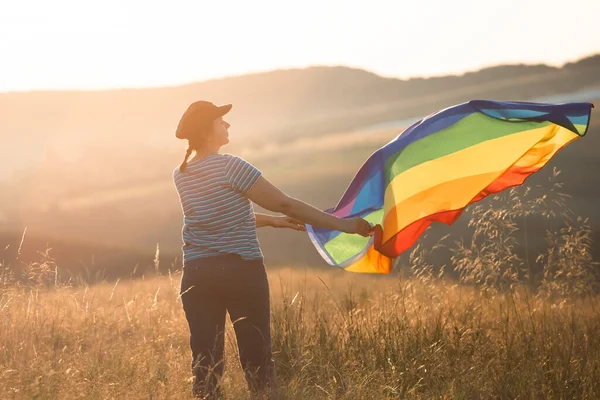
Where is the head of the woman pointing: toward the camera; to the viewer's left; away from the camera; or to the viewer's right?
to the viewer's right

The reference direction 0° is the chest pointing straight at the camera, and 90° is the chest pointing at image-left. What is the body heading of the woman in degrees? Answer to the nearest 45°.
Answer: approximately 225°
